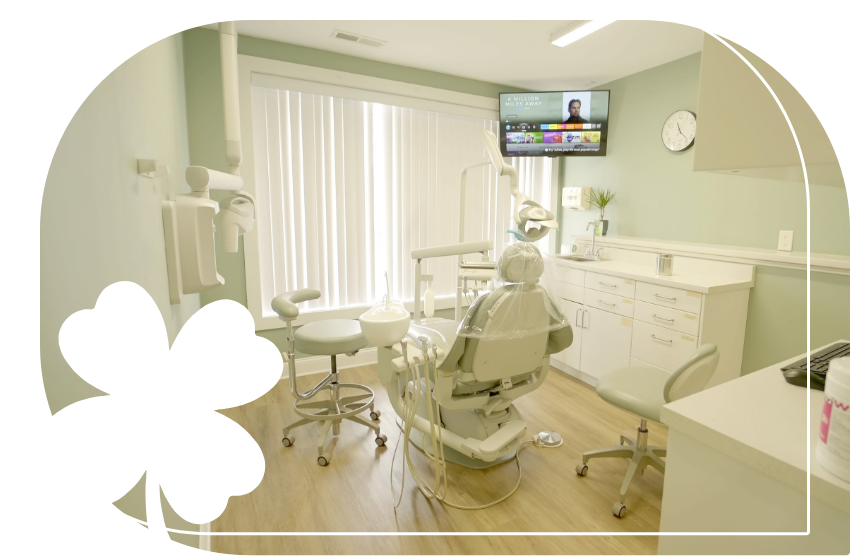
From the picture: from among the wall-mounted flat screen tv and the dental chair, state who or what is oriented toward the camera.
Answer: the wall-mounted flat screen tv

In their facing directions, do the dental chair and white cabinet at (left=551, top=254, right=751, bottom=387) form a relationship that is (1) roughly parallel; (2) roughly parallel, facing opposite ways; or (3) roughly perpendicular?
roughly perpendicular

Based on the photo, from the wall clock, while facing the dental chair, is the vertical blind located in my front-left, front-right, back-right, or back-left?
front-right

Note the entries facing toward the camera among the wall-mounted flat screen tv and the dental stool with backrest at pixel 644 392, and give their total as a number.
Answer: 1

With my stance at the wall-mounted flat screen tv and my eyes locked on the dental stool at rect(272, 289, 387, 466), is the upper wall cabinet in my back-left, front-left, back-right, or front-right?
front-left

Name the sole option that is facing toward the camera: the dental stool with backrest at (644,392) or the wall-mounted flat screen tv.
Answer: the wall-mounted flat screen tv

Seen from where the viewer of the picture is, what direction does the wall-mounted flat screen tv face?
facing the viewer

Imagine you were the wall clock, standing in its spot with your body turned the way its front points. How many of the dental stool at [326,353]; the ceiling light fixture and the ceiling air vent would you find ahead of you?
3

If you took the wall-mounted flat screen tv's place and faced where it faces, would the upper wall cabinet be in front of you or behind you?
in front

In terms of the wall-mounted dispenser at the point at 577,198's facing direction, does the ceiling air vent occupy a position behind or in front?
in front

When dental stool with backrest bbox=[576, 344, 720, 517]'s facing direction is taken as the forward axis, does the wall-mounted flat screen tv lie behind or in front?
in front

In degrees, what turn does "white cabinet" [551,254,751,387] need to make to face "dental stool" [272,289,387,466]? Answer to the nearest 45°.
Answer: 0° — it already faces it
